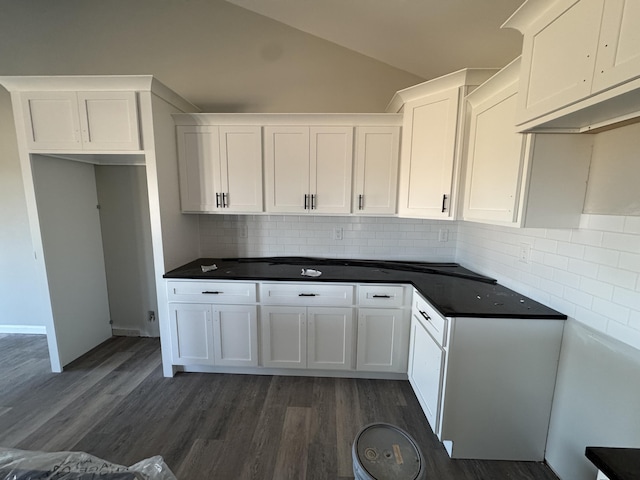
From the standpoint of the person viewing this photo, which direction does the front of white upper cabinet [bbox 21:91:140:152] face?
facing the viewer

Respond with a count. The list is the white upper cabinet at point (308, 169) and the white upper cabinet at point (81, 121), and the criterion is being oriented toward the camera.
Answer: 2

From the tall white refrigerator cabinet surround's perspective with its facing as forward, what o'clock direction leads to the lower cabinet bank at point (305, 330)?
The lower cabinet bank is roughly at 9 o'clock from the tall white refrigerator cabinet surround.

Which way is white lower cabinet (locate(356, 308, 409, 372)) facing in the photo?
toward the camera

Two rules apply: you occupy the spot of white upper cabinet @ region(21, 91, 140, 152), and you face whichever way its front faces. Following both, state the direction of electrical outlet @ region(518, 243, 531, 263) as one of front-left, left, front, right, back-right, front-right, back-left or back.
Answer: front-left

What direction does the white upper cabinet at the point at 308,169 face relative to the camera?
toward the camera

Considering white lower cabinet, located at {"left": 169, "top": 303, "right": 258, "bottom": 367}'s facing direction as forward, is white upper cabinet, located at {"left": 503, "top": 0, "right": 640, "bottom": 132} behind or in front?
in front

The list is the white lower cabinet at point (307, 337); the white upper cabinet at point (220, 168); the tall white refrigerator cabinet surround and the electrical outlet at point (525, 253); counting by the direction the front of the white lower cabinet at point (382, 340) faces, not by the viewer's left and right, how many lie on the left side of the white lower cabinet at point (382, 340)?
1

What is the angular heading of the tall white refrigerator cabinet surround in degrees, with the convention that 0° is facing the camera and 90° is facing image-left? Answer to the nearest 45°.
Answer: approximately 45°

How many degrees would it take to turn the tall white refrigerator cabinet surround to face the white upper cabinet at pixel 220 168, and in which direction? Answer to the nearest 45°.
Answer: approximately 90° to its left

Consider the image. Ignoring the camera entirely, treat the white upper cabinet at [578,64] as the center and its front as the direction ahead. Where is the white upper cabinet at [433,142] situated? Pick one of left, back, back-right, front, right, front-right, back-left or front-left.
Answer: right

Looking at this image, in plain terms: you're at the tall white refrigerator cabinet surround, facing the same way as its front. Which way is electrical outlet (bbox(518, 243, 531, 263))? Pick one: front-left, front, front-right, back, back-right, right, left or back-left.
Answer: left

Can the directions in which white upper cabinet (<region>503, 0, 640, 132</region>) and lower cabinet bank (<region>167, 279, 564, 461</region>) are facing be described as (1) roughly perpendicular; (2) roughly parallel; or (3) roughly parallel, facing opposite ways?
roughly perpendicular

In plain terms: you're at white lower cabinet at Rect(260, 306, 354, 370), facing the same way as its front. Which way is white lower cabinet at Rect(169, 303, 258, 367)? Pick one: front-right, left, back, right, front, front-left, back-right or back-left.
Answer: right

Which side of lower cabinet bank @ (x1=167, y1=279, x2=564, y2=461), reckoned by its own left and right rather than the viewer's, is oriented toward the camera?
front

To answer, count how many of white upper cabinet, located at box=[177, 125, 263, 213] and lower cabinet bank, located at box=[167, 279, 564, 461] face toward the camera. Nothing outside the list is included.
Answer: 2
